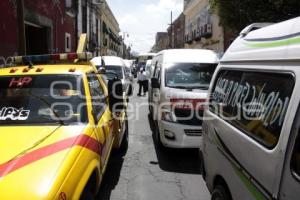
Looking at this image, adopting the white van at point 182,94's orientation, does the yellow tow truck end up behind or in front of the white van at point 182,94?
in front
